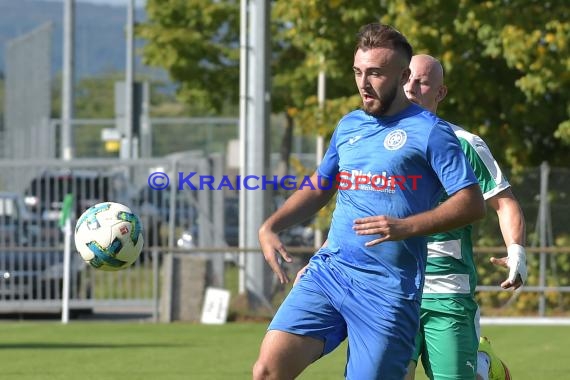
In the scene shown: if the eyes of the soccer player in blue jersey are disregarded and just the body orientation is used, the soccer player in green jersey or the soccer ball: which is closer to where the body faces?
the soccer ball

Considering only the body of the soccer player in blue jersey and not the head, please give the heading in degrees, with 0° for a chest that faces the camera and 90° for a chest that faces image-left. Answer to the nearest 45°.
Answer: approximately 45°

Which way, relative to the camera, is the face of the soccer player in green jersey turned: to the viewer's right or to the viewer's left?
to the viewer's left
